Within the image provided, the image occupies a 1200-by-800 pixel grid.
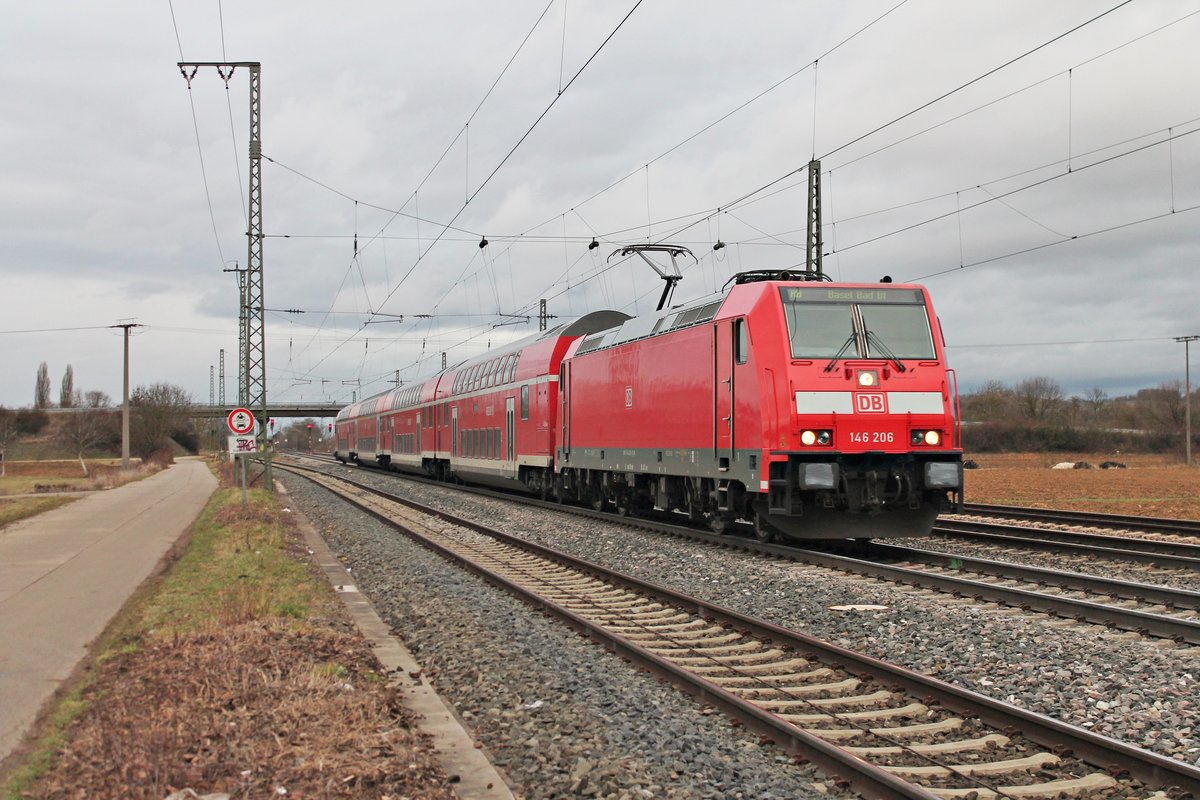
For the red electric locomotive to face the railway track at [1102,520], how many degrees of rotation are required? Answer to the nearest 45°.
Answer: approximately 90° to its left

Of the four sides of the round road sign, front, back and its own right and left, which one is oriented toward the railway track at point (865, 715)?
front

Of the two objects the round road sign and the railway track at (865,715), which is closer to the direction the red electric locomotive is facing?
the railway track

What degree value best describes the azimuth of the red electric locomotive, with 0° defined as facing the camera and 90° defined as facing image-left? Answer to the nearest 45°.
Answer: approximately 315°

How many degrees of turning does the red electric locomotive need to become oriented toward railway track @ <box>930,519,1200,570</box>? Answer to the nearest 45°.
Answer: approximately 45° to its left

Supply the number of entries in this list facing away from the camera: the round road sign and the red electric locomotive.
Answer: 0

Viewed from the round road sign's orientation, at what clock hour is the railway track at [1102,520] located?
The railway track is roughly at 10 o'clock from the round road sign.

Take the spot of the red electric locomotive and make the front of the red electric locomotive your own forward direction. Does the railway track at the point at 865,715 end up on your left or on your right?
on your right

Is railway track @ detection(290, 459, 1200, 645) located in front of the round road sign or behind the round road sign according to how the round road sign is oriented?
in front

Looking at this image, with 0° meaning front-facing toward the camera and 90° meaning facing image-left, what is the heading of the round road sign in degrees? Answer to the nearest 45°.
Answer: approximately 0°

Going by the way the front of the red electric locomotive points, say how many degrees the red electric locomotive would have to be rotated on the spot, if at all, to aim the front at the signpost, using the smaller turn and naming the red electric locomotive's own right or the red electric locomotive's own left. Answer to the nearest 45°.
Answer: approximately 180°

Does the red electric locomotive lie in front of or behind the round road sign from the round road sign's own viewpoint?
in front
